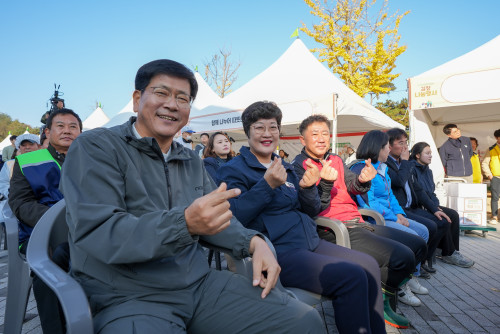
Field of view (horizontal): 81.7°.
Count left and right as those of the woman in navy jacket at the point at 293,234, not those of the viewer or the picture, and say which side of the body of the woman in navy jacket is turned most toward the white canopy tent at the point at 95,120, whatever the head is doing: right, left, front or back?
back

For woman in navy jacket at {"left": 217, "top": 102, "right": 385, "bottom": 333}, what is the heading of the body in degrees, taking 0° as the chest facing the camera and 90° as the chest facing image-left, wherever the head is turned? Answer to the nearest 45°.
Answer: approximately 315°

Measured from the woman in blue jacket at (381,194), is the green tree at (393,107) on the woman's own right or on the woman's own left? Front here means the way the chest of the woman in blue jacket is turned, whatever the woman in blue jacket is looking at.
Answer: on the woman's own left

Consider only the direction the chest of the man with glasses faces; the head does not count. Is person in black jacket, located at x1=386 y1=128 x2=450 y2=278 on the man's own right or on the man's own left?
on the man's own left

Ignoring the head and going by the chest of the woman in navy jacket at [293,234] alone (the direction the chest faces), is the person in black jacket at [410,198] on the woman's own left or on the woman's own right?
on the woman's own left

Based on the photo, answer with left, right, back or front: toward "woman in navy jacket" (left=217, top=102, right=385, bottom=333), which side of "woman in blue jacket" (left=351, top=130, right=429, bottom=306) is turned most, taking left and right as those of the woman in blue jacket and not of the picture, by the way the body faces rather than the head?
right

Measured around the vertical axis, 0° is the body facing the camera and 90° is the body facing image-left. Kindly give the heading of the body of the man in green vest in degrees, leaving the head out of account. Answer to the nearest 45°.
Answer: approximately 315°

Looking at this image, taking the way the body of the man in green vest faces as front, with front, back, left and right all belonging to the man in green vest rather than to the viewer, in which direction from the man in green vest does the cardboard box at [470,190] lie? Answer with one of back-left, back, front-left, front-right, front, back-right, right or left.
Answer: front-left
